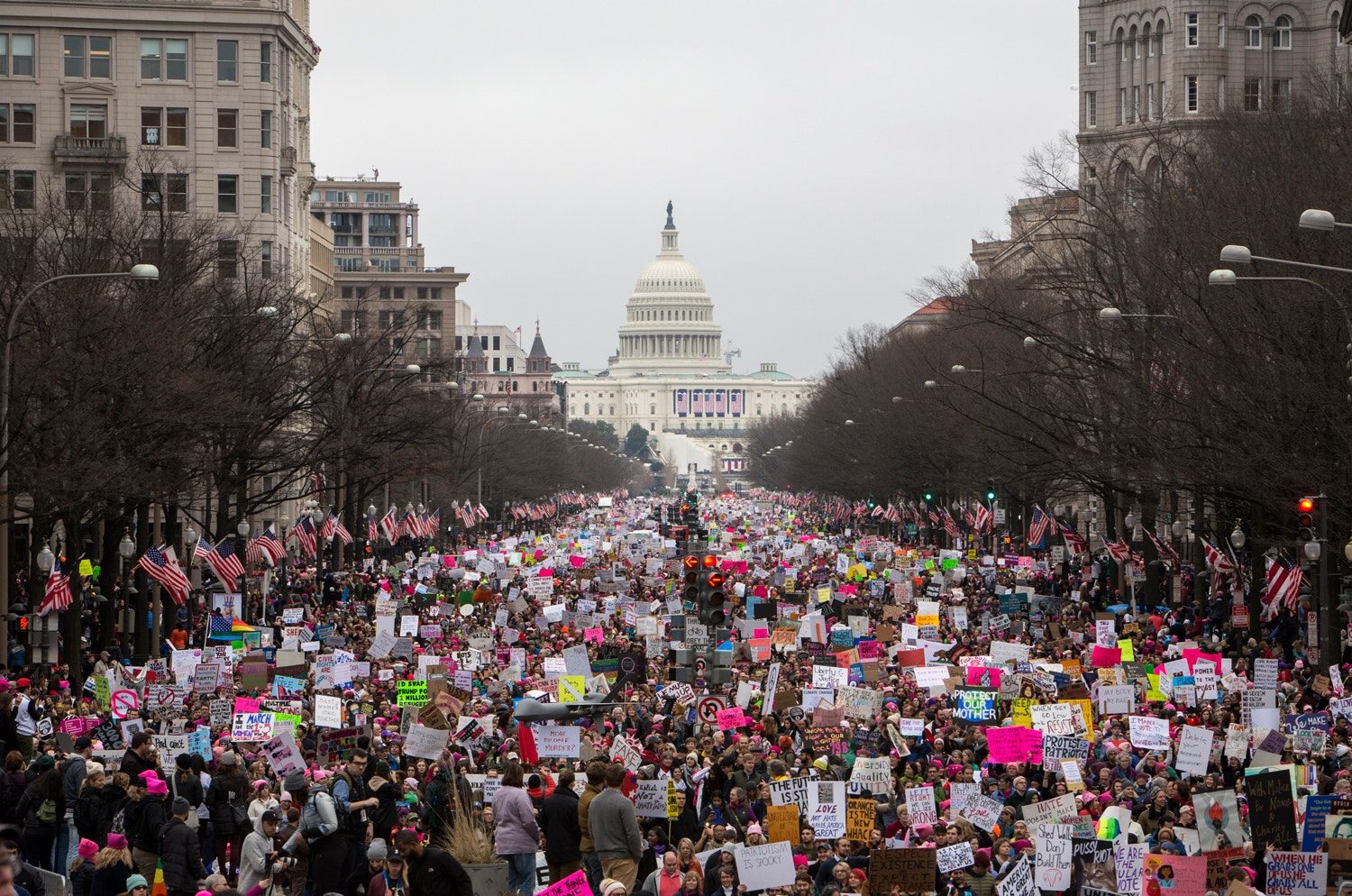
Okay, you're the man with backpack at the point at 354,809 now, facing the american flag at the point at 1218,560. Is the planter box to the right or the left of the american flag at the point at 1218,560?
right

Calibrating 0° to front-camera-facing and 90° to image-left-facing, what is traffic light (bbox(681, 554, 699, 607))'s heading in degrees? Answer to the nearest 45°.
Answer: approximately 0°

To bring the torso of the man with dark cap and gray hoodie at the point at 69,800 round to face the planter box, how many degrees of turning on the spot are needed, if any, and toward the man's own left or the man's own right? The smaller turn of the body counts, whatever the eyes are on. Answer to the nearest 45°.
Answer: approximately 45° to the man's own right

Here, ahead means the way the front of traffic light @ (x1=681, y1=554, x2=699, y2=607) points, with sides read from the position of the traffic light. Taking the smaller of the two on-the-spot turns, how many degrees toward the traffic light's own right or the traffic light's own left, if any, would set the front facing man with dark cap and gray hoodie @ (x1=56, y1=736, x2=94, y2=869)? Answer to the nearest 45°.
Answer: approximately 45° to the traffic light's own right
